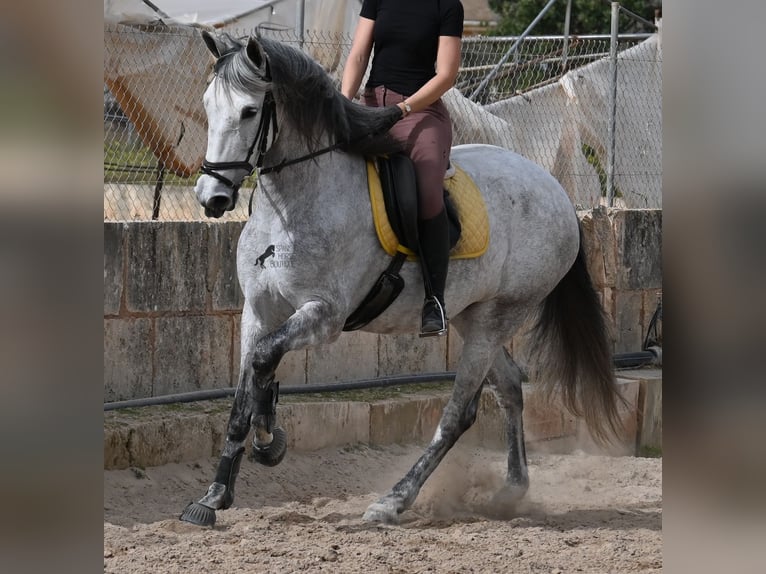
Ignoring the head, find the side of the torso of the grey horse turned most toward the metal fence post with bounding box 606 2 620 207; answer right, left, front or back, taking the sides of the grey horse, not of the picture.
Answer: back

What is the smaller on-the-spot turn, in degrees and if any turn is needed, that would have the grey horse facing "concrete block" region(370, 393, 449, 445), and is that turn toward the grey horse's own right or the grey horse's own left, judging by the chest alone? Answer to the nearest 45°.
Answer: approximately 135° to the grey horse's own right

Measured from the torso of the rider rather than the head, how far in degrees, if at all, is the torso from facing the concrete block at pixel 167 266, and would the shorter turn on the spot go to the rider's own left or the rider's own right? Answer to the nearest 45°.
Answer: approximately 90° to the rider's own right

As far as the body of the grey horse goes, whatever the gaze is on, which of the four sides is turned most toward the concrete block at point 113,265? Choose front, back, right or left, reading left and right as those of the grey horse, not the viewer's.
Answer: right

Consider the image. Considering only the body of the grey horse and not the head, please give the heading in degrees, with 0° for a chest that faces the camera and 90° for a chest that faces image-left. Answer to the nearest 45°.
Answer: approximately 45°

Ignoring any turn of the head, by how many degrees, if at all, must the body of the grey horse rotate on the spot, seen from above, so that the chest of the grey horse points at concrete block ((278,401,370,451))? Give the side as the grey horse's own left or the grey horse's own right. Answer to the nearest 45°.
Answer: approximately 135° to the grey horse's own right

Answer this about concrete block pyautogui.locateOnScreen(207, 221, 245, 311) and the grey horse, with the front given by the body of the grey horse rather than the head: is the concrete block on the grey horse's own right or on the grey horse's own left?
on the grey horse's own right

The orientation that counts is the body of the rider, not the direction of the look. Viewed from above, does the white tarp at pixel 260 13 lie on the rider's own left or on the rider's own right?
on the rider's own right

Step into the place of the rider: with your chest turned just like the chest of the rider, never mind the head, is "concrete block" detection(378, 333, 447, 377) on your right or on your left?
on your right

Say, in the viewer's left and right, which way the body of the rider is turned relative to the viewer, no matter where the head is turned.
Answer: facing the viewer and to the left of the viewer

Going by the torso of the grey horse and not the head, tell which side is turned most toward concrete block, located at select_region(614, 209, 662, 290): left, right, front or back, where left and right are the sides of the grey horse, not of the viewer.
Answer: back

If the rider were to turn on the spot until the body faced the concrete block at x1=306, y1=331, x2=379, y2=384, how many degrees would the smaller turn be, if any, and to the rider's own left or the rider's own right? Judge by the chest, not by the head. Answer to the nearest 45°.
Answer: approximately 135° to the rider's own right
